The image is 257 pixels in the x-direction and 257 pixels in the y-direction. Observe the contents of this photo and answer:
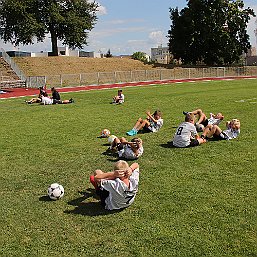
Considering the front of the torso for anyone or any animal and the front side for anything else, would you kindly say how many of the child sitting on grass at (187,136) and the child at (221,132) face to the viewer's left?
1

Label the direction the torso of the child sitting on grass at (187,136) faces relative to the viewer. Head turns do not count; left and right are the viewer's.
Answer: facing away from the viewer and to the right of the viewer

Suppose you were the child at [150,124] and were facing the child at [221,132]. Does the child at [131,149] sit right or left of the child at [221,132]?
right

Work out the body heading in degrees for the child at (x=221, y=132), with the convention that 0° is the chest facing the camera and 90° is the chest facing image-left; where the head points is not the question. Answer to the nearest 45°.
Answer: approximately 90°

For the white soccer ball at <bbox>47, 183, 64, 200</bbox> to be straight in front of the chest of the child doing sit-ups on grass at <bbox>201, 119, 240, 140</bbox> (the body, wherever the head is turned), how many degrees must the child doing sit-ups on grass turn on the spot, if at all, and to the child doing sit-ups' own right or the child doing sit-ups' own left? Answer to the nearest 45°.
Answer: approximately 45° to the child doing sit-ups' own left

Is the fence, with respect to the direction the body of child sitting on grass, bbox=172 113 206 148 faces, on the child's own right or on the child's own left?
on the child's own left

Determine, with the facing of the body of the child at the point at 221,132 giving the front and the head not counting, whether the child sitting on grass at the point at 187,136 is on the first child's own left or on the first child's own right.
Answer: on the first child's own left

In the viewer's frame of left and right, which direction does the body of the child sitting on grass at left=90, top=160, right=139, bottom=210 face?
facing away from the viewer and to the left of the viewer
